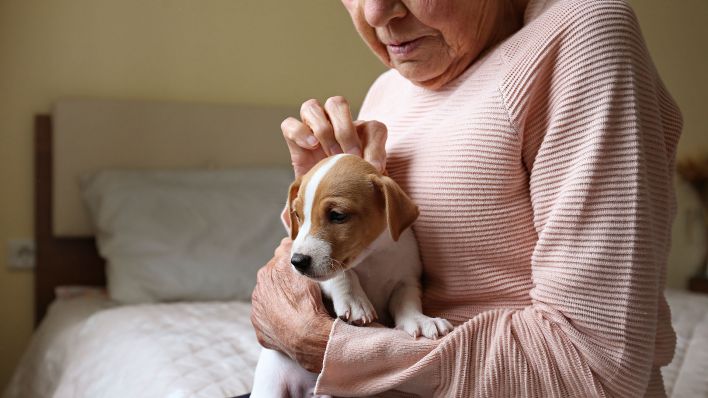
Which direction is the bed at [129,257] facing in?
toward the camera

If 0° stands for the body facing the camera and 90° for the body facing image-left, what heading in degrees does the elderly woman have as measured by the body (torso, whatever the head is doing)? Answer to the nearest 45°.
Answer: approximately 45°

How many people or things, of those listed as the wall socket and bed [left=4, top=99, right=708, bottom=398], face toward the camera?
2

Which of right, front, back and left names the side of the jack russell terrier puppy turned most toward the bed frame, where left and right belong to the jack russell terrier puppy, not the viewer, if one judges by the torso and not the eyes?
right

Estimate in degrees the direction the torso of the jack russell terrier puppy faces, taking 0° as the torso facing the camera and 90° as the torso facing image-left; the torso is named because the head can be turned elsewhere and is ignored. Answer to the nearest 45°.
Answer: approximately 45°

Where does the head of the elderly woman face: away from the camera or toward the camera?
toward the camera

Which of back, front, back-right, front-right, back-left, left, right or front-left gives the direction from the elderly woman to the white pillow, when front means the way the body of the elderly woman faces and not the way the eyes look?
right

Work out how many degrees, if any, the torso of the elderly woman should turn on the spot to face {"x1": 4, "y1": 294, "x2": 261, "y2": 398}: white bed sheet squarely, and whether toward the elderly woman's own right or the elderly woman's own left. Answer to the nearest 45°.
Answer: approximately 90° to the elderly woman's own right

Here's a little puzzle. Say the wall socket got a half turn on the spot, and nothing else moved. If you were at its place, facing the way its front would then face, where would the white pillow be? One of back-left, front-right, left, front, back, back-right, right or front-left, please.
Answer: back-right

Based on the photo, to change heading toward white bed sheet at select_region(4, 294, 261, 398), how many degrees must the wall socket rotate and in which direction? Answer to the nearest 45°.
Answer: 0° — it already faces it
